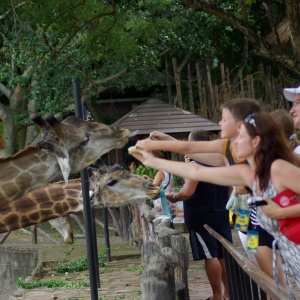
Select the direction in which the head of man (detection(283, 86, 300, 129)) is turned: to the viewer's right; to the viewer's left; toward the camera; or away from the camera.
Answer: to the viewer's left

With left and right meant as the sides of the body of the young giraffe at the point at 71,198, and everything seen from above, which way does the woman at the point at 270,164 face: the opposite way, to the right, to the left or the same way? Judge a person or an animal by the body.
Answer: the opposite way

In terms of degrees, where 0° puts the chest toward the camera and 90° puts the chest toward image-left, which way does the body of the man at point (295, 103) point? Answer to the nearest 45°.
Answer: approximately 90°

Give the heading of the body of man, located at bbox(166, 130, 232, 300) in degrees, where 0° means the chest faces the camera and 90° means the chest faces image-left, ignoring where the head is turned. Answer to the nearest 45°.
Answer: approximately 135°

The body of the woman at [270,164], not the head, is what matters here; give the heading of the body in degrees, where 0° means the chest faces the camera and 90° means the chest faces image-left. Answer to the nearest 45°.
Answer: approximately 90°

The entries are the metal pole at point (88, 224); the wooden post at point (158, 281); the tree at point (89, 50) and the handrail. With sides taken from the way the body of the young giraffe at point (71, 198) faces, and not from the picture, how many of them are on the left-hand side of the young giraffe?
1

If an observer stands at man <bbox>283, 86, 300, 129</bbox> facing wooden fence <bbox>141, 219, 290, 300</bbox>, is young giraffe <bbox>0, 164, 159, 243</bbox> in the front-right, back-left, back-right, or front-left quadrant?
front-right

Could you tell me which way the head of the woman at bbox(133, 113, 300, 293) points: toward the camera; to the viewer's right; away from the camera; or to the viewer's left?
to the viewer's left

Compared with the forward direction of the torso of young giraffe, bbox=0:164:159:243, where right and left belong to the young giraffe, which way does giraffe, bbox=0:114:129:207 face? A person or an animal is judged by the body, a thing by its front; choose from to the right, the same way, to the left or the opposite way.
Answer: the same way

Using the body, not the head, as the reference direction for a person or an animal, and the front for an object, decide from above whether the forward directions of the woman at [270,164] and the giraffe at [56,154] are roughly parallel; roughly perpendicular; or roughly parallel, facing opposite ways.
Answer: roughly parallel, facing opposite ways

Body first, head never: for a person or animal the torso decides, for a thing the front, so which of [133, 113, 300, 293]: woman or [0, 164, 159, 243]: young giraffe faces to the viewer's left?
the woman

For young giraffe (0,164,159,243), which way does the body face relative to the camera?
to the viewer's right

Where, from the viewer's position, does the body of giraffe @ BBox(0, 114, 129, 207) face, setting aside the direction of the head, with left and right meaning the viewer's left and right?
facing to the right of the viewer
